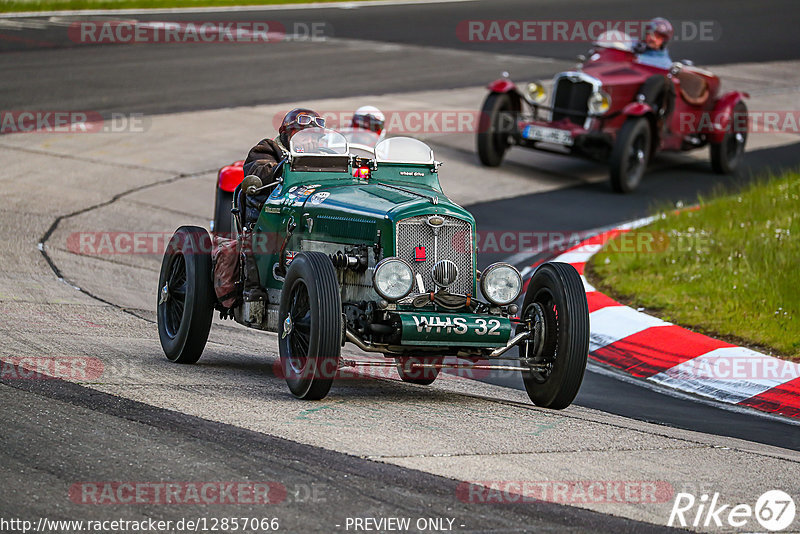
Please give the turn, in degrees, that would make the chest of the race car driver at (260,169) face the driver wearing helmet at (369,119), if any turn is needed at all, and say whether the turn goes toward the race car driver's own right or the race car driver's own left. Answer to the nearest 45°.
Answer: approximately 135° to the race car driver's own left

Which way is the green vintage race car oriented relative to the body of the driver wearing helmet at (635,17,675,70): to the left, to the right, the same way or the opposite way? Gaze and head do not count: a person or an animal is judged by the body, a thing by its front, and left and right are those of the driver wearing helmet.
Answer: to the left

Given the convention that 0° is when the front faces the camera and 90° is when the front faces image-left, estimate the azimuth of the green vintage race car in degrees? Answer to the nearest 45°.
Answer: approximately 315°

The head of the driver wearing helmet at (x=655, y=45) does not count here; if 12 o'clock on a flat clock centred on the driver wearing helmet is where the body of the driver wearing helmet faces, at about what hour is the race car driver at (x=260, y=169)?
The race car driver is roughly at 11 o'clock from the driver wearing helmet.

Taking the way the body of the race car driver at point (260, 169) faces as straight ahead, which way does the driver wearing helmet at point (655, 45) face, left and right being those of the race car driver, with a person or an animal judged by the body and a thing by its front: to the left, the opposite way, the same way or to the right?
to the right

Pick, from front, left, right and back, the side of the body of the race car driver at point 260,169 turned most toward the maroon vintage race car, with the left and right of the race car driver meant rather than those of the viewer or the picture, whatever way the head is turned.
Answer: back

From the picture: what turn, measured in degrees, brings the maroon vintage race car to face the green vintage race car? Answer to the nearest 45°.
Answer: approximately 45° to its left

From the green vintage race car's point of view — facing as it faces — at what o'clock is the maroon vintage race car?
The maroon vintage race car is roughly at 8 o'clock from the green vintage race car.

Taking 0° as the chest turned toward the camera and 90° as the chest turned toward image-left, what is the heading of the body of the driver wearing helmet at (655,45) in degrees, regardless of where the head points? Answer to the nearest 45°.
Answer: approximately 45°

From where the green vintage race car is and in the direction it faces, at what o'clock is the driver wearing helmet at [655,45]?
The driver wearing helmet is roughly at 8 o'clock from the green vintage race car.
